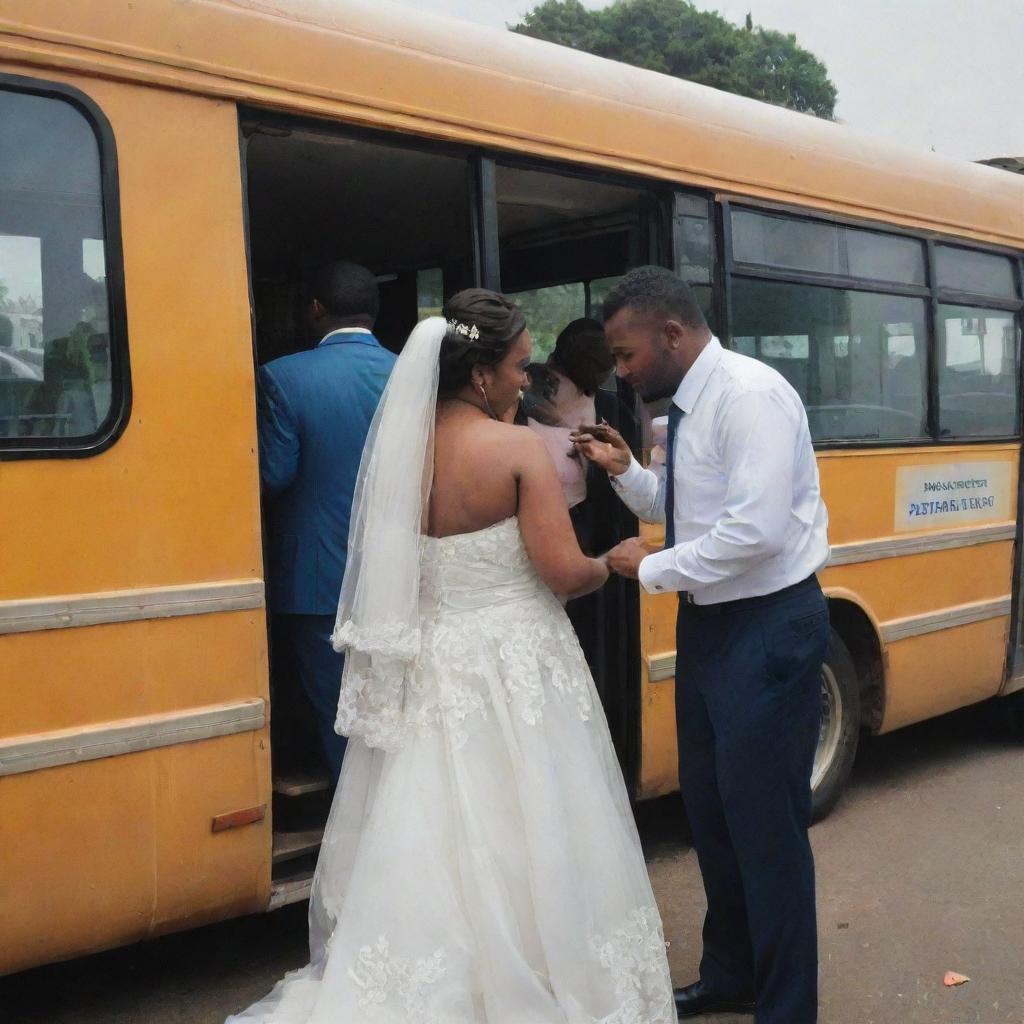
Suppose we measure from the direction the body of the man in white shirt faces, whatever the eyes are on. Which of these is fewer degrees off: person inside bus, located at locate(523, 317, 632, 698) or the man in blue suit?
the man in blue suit

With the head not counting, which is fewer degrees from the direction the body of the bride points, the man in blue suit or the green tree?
the green tree

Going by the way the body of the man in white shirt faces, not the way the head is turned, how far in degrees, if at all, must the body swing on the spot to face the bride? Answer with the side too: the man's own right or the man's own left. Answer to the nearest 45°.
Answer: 0° — they already face them

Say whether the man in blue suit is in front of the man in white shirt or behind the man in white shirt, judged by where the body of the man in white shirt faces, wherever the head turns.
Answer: in front

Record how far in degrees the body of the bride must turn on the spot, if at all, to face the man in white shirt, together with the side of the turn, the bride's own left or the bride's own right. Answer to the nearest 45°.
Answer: approximately 45° to the bride's own right

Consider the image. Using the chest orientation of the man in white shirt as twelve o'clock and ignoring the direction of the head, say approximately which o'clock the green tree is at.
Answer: The green tree is roughly at 3 o'clock from the man in white shirt.

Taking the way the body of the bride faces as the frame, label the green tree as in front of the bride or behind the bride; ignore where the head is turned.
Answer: in front

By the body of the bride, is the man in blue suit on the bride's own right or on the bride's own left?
on the bride's own left

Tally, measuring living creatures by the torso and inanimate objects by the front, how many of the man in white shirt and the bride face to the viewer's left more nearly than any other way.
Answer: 1

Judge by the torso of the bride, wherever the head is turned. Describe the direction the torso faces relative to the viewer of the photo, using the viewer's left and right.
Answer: facing away from the viewer and to the right of the viewer

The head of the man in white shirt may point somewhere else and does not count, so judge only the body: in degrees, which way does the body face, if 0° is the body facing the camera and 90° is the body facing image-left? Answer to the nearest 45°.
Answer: approximately 90°
